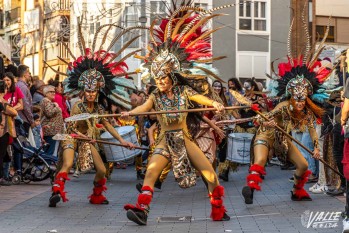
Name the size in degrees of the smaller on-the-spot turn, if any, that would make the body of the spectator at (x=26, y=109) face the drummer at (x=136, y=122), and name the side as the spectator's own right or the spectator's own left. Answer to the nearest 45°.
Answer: approximately 45° to the spectator's own left

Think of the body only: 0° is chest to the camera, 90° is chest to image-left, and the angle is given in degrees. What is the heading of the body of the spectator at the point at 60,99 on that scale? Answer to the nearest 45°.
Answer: approximately 270°

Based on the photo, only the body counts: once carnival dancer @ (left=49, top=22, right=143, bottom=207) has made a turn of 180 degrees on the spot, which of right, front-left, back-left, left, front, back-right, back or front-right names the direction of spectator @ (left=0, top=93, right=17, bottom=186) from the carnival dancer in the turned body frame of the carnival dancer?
front-left

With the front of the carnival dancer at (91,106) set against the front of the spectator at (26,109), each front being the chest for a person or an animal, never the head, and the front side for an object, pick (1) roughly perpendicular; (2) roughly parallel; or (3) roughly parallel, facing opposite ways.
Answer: roughly perpendicular

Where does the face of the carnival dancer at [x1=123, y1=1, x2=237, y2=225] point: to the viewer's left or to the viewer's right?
to the viewer's left

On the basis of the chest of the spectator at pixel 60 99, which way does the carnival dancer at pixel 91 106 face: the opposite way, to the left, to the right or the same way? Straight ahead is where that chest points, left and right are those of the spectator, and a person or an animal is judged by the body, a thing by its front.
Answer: to the right

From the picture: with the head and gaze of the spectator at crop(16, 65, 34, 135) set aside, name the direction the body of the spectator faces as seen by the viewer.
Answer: to the viewer's right

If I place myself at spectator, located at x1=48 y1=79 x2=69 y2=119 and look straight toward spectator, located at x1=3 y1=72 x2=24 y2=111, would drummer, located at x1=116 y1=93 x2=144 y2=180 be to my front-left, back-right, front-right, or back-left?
back-left

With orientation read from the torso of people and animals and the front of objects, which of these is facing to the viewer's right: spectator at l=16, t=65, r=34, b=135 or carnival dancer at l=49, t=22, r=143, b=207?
the spectator
